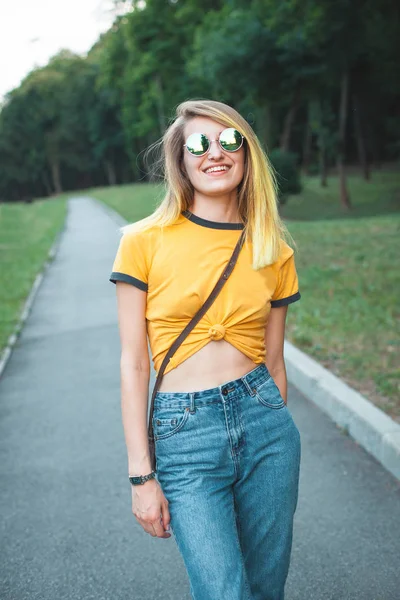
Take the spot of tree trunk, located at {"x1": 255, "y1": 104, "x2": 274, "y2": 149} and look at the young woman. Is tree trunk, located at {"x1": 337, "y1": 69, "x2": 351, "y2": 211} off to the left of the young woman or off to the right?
left

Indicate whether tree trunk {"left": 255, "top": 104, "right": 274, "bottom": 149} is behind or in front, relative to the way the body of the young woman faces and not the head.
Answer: behind

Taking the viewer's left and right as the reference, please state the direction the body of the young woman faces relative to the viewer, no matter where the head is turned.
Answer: facing the viewer

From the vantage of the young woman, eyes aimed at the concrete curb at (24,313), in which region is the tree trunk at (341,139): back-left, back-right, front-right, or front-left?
front-right

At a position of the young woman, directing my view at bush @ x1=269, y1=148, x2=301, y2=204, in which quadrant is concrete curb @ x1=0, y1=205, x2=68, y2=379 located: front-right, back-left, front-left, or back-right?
front-left

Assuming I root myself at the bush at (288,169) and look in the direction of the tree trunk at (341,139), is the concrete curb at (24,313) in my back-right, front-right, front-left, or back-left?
back-right

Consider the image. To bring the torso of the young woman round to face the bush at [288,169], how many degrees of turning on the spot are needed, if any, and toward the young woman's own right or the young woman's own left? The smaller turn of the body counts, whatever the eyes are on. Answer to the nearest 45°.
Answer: approximately 180°

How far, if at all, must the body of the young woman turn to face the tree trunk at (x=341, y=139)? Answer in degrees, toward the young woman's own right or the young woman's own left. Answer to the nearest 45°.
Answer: approximately 180°
